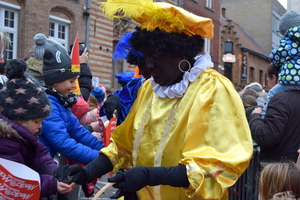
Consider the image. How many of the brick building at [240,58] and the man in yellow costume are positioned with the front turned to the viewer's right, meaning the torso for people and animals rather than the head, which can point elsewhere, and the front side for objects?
0

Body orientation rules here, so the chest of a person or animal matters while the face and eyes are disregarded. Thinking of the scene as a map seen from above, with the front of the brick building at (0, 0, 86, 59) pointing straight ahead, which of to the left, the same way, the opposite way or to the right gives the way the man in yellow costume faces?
to the right

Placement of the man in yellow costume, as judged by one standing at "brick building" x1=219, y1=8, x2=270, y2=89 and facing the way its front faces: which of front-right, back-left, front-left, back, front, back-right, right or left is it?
front-left

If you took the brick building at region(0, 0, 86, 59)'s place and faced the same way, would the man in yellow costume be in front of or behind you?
in front

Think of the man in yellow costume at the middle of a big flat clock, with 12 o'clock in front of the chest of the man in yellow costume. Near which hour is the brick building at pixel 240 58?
The brick building is roughly at 5 o'clock from the man in yellow costume.

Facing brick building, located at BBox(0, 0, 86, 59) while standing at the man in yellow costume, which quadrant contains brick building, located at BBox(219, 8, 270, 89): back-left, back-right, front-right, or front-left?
front-right

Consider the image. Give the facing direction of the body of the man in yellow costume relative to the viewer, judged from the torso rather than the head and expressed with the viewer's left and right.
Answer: facing the viewer and to the left of the viewer

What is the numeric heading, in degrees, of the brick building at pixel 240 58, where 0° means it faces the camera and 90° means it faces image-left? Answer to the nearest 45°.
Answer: approximately 45°

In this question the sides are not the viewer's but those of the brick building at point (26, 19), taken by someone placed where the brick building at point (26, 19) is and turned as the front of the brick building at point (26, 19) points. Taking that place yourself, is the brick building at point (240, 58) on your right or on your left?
on your left

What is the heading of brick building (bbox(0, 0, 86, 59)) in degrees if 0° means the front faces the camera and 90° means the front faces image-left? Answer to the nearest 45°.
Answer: approximately 315°

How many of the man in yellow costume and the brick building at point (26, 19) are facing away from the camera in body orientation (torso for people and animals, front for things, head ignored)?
0

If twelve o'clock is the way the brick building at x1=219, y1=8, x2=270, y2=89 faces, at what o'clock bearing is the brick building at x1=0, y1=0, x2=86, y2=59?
the brick building at x1=0, y1=0, x2=86, y2=59 is roughly at 11 o'clock from the brick building at x1=219, y1=8, x2=270, y2=89.

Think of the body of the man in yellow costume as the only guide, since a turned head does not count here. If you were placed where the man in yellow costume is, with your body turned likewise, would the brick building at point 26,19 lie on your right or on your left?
on your right
